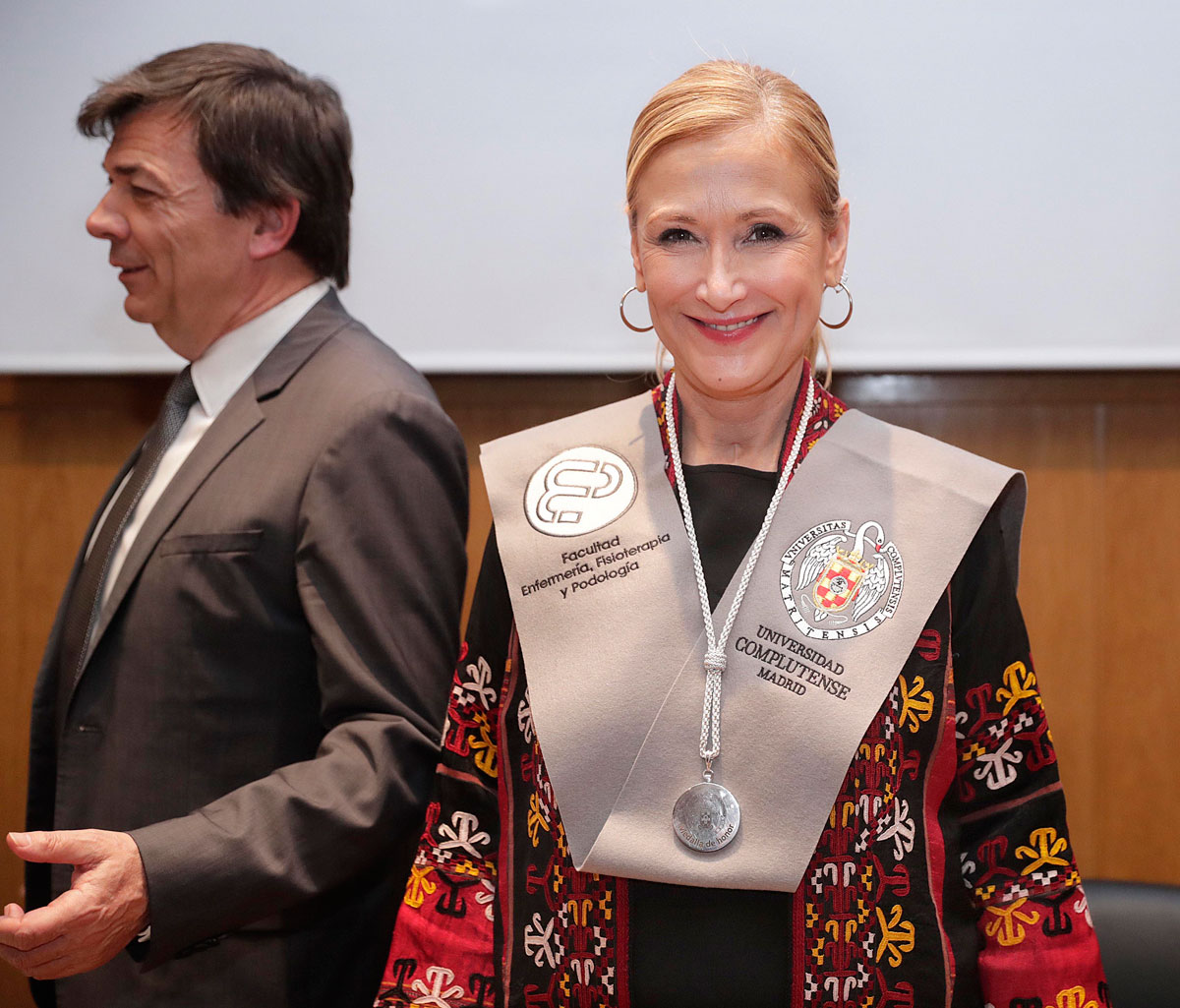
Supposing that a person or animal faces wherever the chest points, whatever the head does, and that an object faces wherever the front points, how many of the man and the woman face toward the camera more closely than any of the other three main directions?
1

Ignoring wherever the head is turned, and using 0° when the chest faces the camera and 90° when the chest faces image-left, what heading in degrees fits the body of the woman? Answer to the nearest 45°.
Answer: approximately 0°

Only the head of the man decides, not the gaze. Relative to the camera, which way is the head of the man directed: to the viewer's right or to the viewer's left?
to the viewer's left

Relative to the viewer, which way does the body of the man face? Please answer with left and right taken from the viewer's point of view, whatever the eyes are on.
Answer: facing to the left of the viewer
